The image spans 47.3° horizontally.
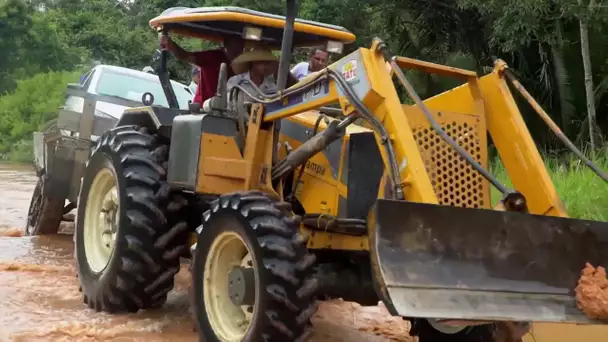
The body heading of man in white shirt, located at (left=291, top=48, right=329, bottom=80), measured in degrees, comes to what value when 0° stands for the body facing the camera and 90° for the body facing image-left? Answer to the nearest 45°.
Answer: approximately 315°

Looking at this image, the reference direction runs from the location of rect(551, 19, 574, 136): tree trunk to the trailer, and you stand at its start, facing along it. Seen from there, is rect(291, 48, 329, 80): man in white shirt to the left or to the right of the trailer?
left

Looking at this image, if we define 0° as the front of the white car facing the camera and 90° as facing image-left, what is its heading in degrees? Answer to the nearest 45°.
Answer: approximately 315°

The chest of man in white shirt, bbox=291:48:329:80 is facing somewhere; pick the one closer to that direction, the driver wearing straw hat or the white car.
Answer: the driver wearing straw hat

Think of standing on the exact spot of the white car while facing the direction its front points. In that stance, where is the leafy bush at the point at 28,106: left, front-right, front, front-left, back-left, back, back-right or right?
back-left

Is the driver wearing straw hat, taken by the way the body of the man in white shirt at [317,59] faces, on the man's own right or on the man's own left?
on the man's own right

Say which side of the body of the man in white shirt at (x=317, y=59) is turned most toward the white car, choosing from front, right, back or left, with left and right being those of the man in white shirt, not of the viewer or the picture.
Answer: back

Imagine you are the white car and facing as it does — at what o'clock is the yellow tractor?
The yellow tractor is roughly at 1 o'clock from the white car.

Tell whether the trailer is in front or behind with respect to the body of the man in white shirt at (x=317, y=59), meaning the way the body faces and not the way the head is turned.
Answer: behind

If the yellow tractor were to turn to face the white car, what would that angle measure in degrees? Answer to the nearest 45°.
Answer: approximately 180°

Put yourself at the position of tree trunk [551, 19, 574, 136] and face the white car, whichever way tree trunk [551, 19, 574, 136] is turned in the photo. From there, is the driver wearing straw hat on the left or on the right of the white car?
left
